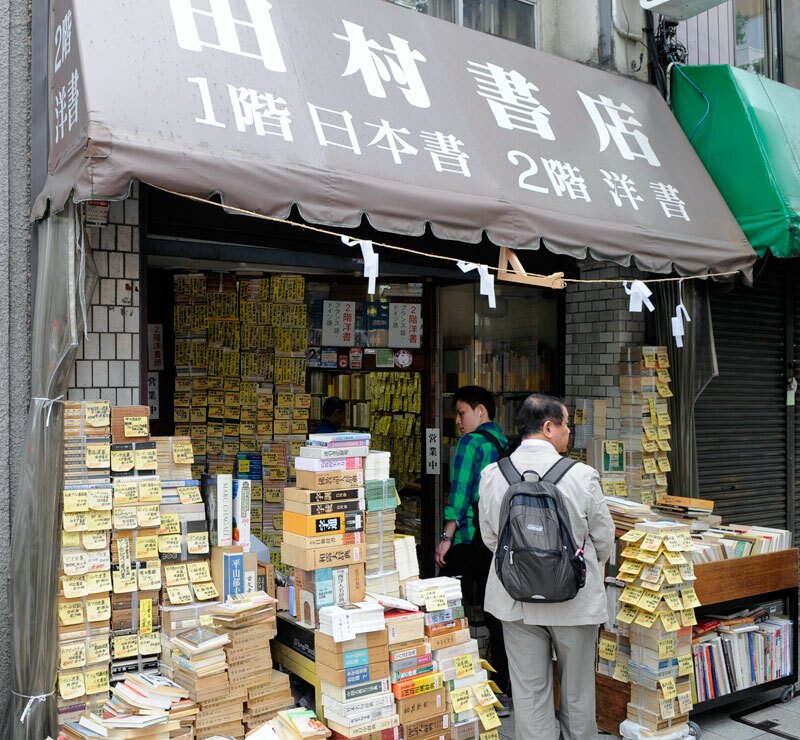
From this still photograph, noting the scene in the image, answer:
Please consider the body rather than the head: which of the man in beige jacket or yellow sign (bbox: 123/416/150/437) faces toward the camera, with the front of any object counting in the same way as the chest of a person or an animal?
the yellow sign

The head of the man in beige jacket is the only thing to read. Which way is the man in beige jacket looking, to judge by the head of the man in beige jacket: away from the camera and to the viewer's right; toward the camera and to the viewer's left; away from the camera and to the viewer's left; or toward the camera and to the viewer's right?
away from the camera and to the viewer's right

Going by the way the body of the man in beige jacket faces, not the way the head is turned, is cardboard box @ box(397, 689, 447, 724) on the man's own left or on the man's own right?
on the man's own left

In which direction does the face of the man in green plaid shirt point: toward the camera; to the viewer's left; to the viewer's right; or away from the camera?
to the viewer's left

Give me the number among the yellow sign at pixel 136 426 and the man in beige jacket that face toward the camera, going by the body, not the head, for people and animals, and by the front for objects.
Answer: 1

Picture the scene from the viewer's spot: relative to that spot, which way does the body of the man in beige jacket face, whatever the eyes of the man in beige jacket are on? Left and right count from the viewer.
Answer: facing away from the viewer and to the right of the viewer

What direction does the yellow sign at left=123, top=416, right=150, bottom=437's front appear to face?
toward the camera

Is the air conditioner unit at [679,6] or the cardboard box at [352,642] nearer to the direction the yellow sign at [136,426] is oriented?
the cardboard box
